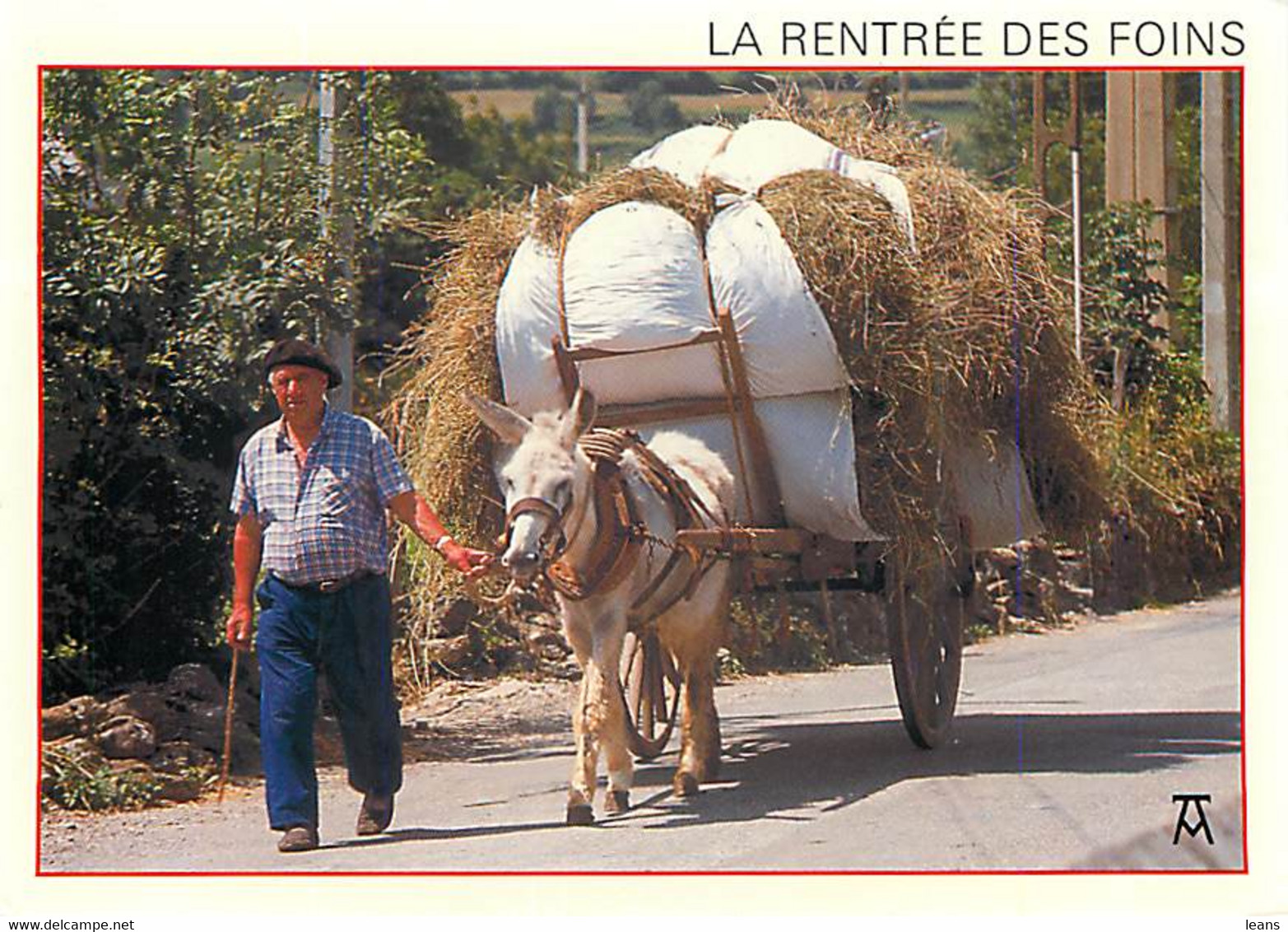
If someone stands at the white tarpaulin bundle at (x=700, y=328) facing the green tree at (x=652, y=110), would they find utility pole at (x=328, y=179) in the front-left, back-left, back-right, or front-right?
front-left

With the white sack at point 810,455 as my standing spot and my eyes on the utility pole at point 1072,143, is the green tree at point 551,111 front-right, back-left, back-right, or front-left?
front-left

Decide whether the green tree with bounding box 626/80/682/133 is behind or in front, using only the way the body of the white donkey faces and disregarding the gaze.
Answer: behind

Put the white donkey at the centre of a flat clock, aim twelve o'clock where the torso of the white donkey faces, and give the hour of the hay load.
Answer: The hay load is roughly at 6 o'clock from the white donkey.

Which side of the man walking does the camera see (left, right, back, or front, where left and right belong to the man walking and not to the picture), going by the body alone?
front

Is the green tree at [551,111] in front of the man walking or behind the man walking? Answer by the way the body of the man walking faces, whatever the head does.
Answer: behind

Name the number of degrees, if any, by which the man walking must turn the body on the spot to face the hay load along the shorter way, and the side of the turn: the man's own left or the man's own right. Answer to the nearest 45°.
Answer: approximately 135° to the man's own left

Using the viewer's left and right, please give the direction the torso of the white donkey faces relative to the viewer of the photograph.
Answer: facing the viewer and to the left of the viewer

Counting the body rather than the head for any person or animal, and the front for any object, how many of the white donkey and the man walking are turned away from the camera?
0

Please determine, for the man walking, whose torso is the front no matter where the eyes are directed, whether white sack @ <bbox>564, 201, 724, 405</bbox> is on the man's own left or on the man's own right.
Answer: on the man's own left

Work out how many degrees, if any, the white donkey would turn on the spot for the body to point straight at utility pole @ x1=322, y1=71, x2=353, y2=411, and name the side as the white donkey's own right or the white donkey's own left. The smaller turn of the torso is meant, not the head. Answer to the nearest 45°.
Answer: approximately 90° to the white donkey's own right

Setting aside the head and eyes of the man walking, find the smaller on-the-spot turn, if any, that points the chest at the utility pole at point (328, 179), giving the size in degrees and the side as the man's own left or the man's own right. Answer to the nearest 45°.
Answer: approximately 180°

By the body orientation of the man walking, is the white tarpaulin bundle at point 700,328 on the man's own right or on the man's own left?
on the man's own left

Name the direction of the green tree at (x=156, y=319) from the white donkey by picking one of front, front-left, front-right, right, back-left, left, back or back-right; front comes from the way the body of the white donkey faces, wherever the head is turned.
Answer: right

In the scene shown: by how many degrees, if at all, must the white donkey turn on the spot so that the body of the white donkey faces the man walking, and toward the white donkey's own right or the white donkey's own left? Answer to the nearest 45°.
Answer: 0° — it already faces them
